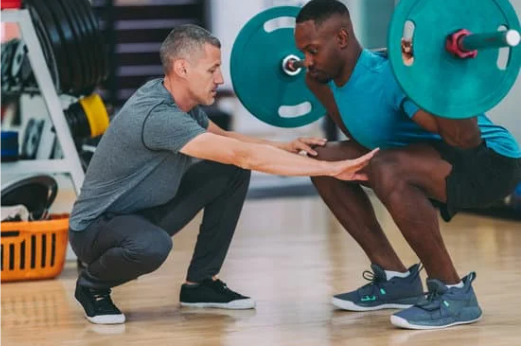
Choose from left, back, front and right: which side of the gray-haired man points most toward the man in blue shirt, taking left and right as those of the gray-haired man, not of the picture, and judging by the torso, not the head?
front

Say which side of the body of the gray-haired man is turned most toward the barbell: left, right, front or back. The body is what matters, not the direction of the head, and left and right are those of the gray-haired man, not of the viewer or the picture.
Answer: front

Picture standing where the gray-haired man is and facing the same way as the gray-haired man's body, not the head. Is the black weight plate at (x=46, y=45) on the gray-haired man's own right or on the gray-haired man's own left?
on the gray-haired man's own left

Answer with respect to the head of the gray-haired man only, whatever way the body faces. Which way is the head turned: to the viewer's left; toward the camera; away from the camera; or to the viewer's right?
to the viewer's right

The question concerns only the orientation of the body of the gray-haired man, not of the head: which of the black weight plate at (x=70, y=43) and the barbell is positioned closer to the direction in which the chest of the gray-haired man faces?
the barbell

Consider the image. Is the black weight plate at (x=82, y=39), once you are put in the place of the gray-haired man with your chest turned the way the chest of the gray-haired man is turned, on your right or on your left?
on your left

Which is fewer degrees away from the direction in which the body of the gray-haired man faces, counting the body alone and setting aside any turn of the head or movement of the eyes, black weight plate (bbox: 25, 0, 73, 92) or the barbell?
the barbell

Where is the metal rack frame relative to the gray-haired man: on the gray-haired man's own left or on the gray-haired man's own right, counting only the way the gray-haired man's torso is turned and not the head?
on the gray-haired man's own left

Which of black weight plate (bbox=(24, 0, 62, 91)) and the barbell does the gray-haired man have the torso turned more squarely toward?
the barbell

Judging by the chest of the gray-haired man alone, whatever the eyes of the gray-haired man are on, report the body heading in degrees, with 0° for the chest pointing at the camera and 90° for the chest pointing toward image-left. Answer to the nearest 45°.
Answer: approximately 270°
